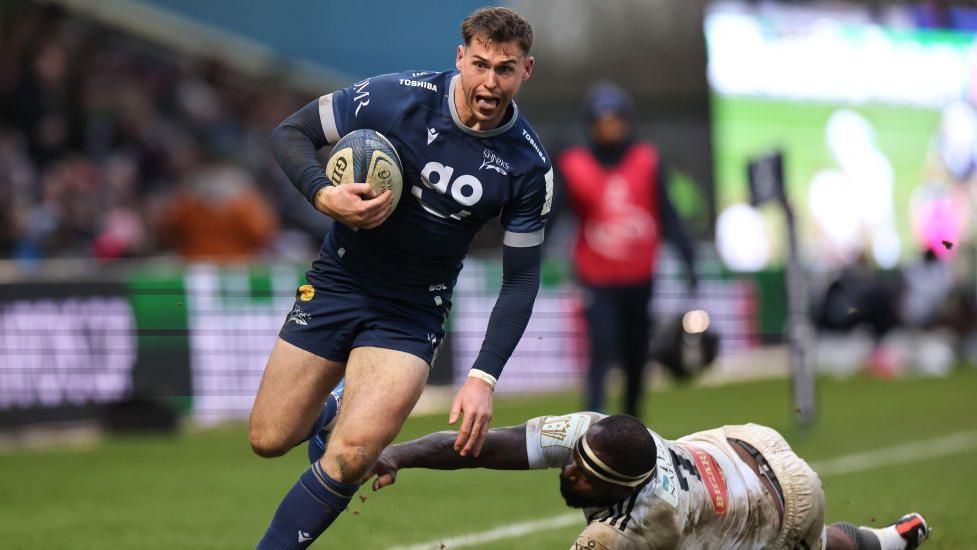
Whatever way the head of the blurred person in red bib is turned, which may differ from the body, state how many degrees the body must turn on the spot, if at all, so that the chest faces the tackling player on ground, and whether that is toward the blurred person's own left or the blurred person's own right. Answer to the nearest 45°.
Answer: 0° — they already face them

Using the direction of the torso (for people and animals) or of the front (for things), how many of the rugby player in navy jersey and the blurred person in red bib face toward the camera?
2

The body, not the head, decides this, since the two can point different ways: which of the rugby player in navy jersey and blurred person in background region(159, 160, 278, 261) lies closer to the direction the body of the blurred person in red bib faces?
the rugby player in navy jersey

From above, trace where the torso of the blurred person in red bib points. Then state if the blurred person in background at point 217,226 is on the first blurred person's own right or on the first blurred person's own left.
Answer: on the first blurred person's own right

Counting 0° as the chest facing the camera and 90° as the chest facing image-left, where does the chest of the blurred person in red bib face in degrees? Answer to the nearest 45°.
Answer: approximately 0°

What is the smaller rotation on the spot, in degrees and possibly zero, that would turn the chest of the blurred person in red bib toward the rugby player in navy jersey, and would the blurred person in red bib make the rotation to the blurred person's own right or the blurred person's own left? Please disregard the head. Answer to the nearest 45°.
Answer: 0° — they already face them

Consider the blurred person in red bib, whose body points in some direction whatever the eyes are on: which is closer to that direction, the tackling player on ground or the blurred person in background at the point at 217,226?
the tackling player on ground

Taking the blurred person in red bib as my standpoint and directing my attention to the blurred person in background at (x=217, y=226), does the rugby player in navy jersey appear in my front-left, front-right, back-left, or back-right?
back-left
